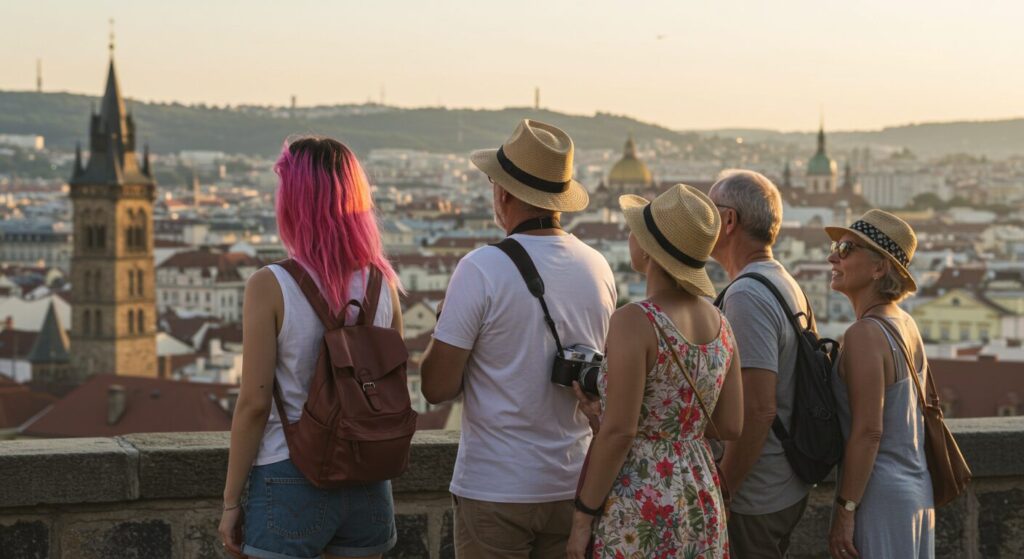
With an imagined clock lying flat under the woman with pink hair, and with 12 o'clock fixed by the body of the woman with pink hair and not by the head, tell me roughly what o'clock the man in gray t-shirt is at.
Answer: The man in gray t-shirt is roughly at 4 o'clock from the woman with pink hair.

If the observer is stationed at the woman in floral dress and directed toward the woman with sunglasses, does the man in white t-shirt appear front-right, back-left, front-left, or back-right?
back-left

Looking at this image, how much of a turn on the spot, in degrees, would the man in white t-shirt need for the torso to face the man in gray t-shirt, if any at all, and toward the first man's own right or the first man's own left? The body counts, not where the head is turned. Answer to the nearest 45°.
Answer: approximately 90° to the first man's own right

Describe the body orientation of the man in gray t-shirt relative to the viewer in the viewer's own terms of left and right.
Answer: facing away from the viewer and to the left of the viewer

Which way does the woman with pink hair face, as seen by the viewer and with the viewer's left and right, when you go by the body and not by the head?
facing away from the viewer and to the left of the viewer

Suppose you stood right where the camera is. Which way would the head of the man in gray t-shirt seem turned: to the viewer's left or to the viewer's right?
to the viewer's left

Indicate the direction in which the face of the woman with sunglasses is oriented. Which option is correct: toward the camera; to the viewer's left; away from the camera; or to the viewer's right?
to the viewer's left

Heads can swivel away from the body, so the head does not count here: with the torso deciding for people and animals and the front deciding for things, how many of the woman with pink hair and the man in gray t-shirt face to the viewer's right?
0

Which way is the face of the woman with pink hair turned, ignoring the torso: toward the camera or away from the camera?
away from the camera

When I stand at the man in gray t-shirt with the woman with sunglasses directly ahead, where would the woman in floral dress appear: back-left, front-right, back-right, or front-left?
back-right

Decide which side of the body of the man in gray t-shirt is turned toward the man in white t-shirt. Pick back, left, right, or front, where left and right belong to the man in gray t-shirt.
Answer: left
